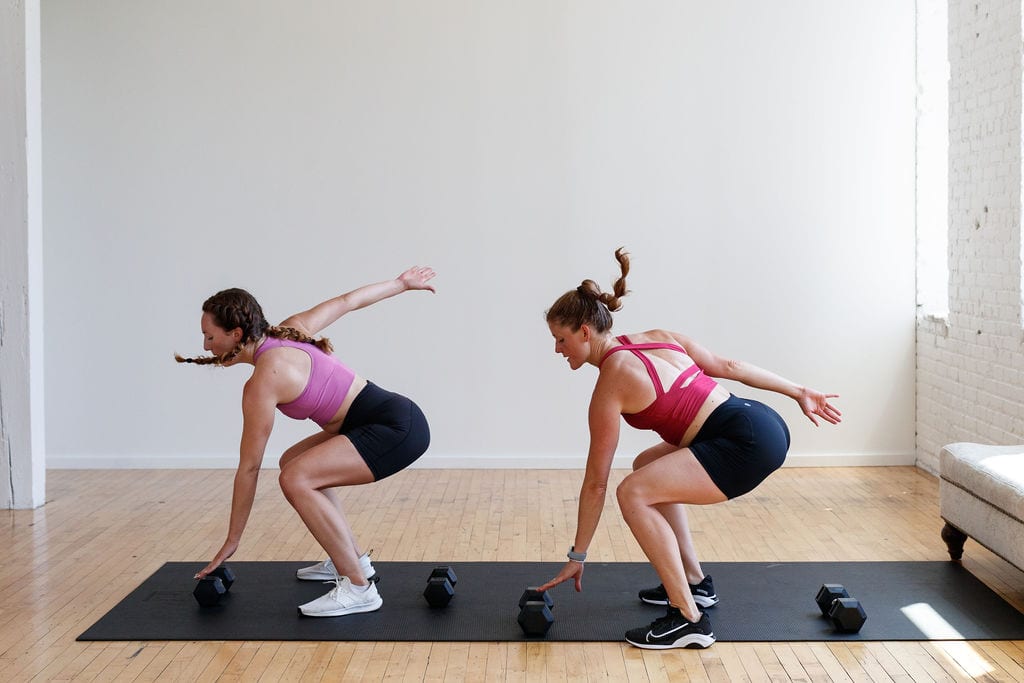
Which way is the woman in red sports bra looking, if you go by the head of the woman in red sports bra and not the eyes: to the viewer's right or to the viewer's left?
to the viewer's left

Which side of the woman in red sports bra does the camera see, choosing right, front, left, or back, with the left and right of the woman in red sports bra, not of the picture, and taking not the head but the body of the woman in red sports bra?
left

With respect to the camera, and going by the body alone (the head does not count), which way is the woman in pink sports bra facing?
to the viewer's left

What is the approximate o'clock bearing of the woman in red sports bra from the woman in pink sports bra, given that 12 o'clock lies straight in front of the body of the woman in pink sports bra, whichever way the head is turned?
The woman in red sports bra is roughly at 7 o'clock from the woman in pink sports bra.

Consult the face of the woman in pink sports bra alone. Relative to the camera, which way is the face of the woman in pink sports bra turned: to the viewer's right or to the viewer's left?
to the viewer's left

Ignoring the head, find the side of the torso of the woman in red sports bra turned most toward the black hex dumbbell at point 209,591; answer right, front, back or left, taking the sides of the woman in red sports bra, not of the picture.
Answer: front

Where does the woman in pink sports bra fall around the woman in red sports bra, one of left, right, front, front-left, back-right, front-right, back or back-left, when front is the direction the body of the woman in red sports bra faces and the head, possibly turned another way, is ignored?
front
